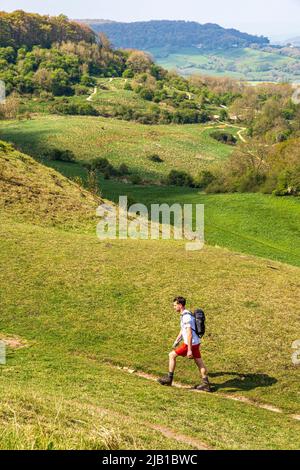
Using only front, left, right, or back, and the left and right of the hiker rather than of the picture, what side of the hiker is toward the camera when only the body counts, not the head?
left
